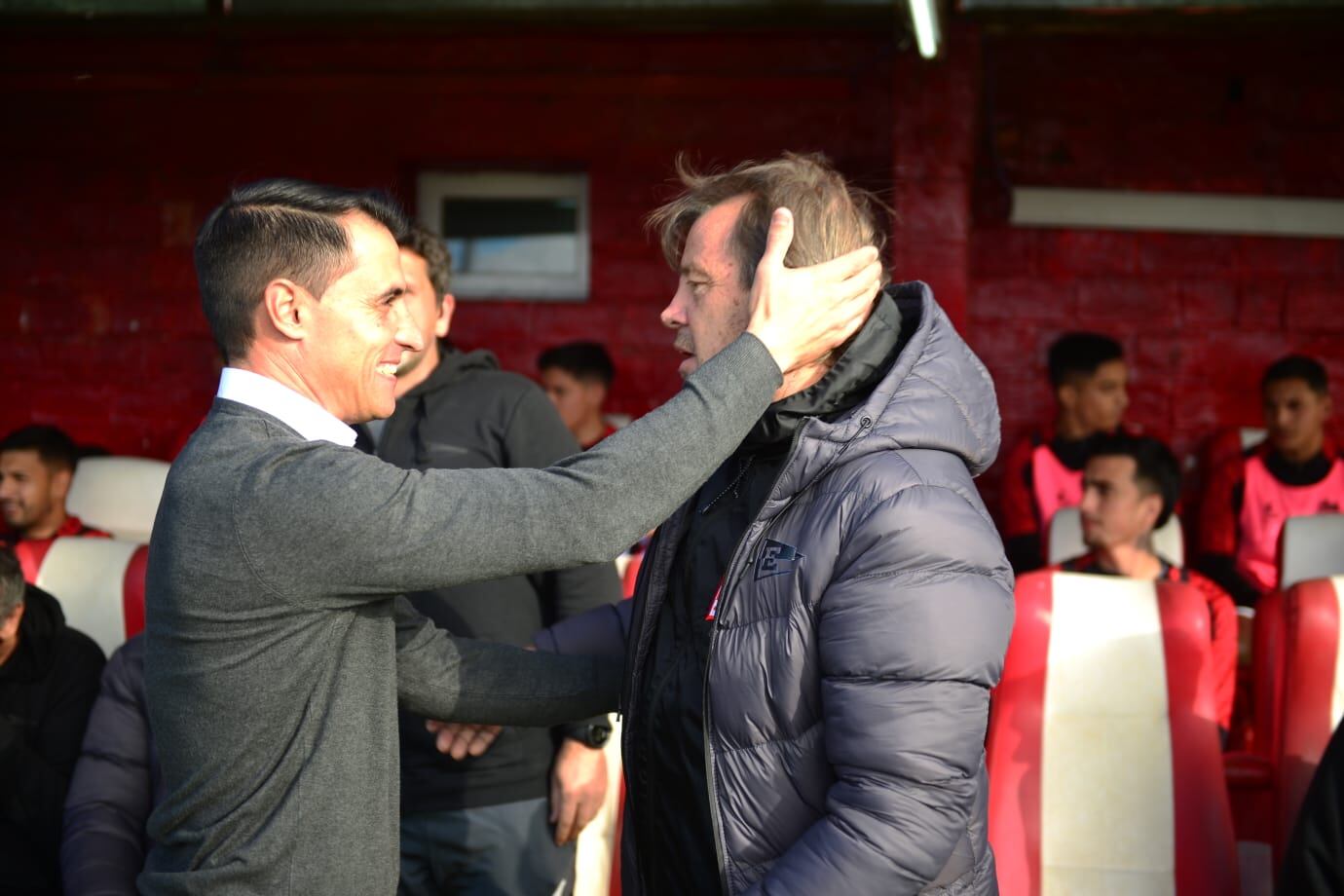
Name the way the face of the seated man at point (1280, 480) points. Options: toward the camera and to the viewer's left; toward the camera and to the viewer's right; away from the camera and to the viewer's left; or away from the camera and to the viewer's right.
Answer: toward the camera and to the viewer's left

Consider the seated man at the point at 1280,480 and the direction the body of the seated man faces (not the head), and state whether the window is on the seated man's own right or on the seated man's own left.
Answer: on the seated man's own right

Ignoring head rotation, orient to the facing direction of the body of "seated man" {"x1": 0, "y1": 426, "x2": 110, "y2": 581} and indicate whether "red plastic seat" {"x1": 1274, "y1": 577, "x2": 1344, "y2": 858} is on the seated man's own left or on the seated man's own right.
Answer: on the seated man's own left

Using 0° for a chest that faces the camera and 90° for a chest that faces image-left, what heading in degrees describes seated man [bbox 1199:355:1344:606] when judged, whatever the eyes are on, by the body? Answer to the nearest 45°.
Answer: approximately 0°

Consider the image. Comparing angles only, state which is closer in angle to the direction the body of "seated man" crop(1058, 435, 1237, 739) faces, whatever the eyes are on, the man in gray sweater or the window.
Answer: the man in gray sweater

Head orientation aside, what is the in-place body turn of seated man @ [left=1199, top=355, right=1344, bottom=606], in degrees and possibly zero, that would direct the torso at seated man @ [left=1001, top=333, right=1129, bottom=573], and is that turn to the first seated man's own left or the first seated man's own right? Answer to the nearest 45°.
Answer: approximately 90° to the first seated man's own right

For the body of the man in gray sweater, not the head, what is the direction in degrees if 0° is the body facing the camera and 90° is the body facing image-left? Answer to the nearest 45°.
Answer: approximately 270°

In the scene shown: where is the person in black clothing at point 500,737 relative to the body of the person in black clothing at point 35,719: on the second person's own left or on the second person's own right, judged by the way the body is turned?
on the second person's own left

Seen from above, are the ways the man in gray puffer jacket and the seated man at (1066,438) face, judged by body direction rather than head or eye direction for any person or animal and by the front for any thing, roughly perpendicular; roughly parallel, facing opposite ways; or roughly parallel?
roughly perpendicular

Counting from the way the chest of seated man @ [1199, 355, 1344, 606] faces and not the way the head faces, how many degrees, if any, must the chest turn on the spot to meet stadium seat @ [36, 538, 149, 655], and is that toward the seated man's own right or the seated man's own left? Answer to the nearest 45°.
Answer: approximately 45° to the seated man's own right

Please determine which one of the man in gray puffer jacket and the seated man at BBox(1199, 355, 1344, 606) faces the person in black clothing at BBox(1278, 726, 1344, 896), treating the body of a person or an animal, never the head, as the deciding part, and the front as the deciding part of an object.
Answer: the seated man

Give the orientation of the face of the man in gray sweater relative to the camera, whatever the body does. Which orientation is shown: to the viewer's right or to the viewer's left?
to the viewer's right

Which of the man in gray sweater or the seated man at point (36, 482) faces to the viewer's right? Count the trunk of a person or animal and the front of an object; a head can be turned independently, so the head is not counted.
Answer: the man in gray sweater

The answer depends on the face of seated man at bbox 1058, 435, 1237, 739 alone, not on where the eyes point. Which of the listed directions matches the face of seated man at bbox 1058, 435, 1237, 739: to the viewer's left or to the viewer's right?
to the viewer's left

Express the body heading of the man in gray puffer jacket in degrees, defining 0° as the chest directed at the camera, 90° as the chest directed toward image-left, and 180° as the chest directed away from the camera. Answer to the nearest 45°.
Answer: approximately 45°
